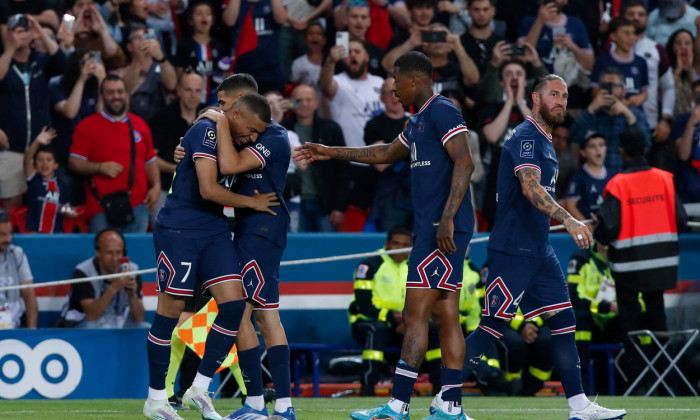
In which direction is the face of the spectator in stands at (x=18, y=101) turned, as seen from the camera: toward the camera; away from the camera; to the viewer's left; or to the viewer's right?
toward the camera

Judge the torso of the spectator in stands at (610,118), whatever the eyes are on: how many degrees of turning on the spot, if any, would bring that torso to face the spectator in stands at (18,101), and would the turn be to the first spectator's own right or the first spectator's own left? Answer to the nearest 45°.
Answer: approximately 45° to the first spectator's own right

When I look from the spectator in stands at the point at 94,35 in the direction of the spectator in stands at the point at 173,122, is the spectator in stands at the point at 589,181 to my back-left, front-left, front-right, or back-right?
front-left

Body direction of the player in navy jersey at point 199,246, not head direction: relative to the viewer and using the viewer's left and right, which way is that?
facing to the right of the viewer

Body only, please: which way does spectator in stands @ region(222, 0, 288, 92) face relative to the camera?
toward the camera

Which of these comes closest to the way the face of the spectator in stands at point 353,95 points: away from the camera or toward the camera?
toward the camera

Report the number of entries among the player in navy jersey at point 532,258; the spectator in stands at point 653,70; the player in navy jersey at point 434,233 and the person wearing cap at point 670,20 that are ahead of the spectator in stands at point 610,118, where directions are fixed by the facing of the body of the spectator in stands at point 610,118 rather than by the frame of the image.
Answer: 2

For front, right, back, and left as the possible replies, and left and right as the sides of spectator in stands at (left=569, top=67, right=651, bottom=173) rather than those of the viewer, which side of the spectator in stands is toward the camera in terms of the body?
front

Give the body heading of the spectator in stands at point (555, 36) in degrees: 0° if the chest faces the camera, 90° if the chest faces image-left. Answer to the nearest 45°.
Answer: approximately 0°

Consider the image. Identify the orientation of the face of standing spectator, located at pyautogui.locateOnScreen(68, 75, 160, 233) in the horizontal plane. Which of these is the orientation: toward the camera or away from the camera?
toward the camera

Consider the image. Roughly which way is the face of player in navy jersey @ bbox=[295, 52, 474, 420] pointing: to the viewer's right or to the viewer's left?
to the viewer's left

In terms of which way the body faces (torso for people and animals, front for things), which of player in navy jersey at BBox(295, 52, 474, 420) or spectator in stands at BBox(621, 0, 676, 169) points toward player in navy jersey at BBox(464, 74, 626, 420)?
the spectator in stands
